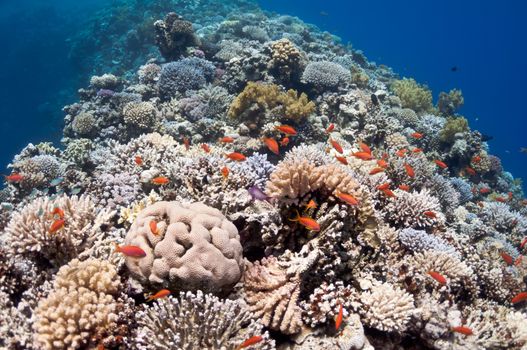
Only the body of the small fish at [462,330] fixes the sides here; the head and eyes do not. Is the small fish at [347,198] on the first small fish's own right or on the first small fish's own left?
on the first small fish's own right

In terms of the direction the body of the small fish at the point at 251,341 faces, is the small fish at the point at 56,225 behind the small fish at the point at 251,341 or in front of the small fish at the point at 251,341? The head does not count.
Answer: behind

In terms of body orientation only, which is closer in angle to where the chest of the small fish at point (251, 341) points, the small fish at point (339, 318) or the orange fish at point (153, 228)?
the small fish

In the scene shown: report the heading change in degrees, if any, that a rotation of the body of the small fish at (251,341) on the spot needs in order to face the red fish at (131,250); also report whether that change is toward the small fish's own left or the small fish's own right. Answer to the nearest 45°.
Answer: approximately 180°

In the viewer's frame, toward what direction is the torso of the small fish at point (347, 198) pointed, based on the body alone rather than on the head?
to the viewer's right
